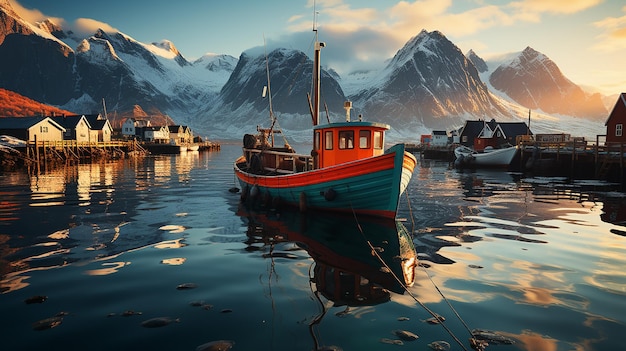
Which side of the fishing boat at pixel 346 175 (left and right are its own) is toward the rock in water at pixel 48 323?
right

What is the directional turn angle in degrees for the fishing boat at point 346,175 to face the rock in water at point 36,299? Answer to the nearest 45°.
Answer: approximately 90° to its right

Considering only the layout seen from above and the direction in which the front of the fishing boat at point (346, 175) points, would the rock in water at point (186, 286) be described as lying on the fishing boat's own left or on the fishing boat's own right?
on the fishing boat's own right

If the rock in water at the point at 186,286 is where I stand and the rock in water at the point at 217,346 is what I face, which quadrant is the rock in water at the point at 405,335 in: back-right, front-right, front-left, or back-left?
front-left

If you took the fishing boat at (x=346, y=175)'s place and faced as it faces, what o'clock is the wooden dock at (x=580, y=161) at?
The wooden dock is roughly at 9 o'clock from the fishing boat.

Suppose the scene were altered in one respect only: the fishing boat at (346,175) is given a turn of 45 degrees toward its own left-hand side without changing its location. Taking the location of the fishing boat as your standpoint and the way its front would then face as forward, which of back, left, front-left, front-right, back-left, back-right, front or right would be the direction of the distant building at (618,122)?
front-left

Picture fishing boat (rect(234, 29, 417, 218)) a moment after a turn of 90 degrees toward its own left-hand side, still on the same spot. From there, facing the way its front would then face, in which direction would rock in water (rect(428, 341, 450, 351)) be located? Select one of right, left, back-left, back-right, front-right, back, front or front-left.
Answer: back-right

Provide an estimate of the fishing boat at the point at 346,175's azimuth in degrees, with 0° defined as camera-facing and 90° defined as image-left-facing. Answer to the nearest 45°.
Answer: approximately 315°

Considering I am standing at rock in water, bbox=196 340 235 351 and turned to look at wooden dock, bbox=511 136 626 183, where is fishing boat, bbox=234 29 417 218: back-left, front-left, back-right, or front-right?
front-left

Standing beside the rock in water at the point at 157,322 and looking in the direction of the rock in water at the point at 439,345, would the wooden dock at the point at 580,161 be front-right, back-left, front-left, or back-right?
front-left

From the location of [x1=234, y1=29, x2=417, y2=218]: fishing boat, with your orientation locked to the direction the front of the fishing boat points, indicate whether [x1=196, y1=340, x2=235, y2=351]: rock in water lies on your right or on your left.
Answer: on your right

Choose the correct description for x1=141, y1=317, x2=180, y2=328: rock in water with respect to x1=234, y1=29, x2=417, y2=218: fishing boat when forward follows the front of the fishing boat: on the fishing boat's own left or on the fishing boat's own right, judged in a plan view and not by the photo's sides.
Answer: on the fishing boat's own right

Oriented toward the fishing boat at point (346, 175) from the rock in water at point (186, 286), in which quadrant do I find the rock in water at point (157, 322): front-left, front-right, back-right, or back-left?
back-right
